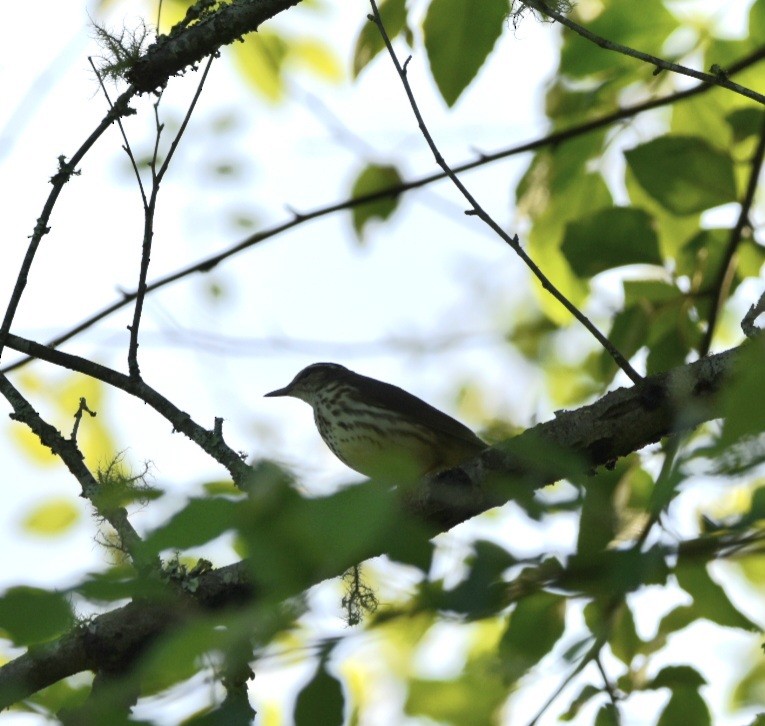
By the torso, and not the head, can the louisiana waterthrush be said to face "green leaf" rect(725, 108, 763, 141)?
no

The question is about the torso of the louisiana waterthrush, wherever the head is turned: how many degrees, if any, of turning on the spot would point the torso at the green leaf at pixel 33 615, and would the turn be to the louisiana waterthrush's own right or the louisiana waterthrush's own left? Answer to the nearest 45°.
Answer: approximately 90° to the louisiana waterthrush's own left

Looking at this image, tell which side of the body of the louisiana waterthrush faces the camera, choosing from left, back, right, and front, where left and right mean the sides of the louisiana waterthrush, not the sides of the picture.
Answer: left

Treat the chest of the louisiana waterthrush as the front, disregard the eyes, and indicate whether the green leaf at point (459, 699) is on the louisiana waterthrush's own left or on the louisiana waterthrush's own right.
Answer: on the louisiana waterthrush's own left

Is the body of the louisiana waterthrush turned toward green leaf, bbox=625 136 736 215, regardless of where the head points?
no

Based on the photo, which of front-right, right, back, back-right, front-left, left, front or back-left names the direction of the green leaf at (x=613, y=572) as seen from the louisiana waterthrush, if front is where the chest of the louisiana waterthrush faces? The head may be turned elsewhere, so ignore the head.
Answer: left

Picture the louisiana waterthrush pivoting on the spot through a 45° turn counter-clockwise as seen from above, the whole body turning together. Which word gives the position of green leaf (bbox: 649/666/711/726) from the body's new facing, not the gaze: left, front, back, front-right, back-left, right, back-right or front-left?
front-left

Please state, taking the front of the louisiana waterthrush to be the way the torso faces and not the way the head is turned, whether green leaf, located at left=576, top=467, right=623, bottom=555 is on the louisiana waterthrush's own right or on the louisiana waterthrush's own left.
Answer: on the louisiana waterthrush's own left

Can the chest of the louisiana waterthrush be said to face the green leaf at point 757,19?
no

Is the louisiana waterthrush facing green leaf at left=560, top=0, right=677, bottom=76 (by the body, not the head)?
no
